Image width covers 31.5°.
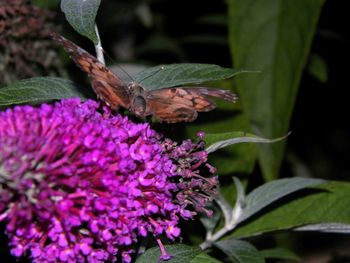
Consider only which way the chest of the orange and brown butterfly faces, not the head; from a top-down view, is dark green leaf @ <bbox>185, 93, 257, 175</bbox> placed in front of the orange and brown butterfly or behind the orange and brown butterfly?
in front
